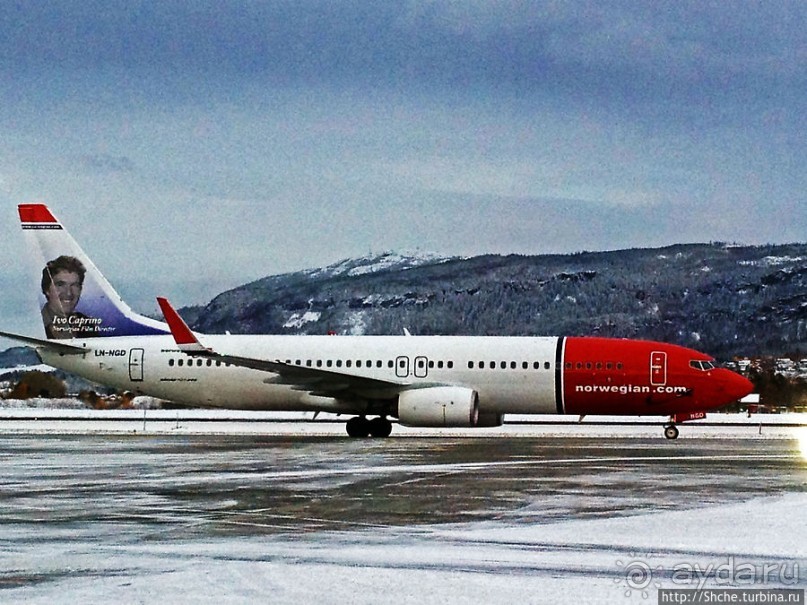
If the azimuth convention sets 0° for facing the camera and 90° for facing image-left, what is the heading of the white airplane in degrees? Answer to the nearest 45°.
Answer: approximately 270°
